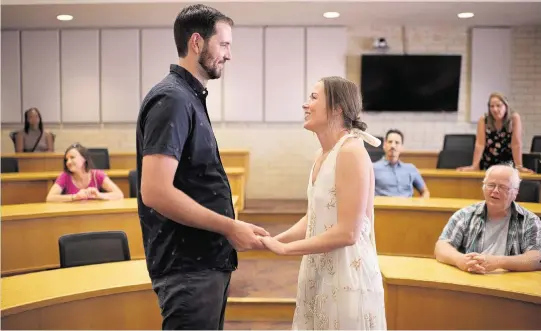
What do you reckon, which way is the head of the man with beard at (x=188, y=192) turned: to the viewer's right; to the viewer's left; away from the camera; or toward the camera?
to the viewer's right

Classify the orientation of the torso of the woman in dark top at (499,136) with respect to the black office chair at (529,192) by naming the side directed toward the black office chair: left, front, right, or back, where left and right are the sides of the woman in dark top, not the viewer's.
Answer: front

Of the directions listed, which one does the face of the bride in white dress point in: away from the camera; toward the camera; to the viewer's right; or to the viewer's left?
to the viewer's left

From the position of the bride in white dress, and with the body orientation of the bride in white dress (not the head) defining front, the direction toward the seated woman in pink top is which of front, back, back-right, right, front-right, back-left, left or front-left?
front-right

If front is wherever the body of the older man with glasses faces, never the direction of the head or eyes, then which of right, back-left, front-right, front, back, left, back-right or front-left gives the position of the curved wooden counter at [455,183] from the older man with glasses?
back-right
